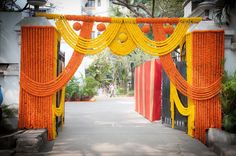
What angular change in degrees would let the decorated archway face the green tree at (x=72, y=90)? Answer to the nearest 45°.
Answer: approximately 180°

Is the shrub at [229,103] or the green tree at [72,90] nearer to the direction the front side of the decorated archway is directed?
the shrub

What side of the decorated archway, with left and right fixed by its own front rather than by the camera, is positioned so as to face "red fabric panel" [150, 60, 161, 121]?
back

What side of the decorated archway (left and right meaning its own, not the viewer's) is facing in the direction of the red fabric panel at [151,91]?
back

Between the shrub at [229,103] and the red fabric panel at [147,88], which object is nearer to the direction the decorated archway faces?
the shrub

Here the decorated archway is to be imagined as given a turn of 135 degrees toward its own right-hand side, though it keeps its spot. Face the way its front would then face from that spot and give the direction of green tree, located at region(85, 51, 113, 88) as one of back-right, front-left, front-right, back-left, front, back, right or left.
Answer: front-right

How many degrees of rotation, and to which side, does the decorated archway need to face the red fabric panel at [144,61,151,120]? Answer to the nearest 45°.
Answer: approximately 180°

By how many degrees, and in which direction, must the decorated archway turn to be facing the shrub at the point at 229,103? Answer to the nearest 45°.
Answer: approximately 90° to its left

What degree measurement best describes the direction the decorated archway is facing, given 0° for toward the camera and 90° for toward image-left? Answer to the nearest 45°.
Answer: approximately 0°
